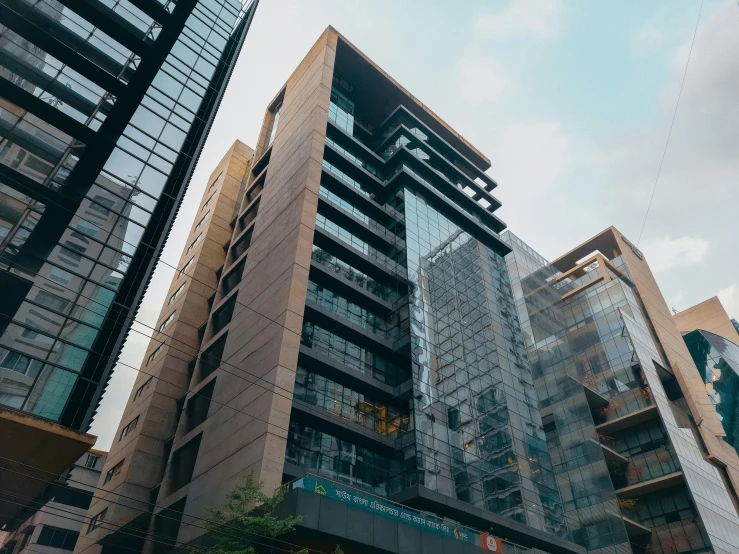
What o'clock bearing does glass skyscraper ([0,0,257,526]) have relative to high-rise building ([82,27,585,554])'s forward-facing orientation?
The glass skyscraper is roughly at 3 o'clock from the high-rise building.

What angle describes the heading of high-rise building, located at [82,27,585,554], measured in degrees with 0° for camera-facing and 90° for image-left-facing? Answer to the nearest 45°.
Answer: approximately 315°
